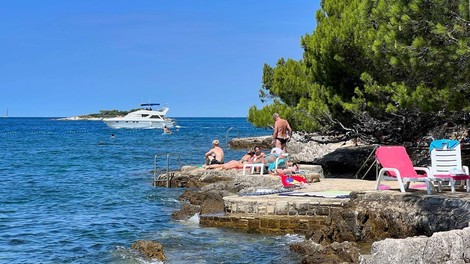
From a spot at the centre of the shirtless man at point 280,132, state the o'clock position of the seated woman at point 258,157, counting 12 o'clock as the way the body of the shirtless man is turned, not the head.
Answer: The seated woman is roughly at 9 o'clock from the shirtless man.

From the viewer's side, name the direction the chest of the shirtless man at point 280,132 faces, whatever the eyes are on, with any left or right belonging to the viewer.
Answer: facing away from the viewer and to the left of the viewer

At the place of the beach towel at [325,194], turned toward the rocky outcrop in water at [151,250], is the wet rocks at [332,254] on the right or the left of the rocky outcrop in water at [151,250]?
left

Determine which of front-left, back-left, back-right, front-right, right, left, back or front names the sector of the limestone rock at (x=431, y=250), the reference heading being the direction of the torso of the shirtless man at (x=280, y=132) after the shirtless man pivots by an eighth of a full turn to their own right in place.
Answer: back

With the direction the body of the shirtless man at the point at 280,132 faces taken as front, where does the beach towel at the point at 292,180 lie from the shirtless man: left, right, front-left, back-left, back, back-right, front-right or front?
back-left
